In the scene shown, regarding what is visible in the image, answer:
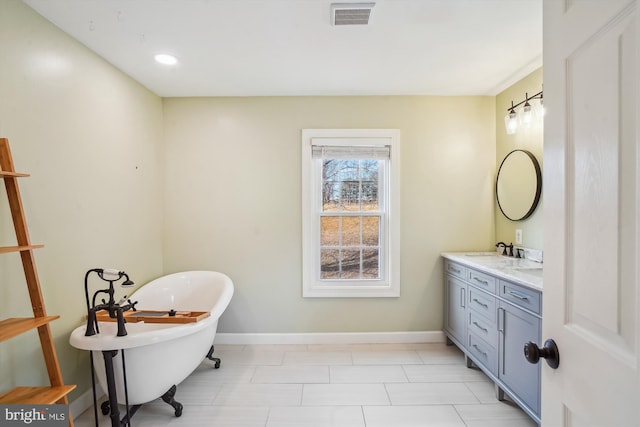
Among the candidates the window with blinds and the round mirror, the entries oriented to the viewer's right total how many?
0

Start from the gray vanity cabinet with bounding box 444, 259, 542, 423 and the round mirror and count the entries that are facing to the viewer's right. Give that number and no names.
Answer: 0

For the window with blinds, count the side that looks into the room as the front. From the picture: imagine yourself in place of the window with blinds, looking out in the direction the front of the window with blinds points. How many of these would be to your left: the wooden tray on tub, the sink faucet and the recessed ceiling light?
1

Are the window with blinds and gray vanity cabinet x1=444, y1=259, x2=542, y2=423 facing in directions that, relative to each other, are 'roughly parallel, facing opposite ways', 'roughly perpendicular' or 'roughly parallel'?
roughly perpendicular

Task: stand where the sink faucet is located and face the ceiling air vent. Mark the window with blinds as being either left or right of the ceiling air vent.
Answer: right

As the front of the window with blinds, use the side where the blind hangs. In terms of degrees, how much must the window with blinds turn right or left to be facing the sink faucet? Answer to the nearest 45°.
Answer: approximately 90° to its left

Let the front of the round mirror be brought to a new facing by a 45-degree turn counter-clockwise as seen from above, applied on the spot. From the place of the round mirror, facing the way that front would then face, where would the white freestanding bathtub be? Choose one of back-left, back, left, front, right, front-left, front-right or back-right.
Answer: front-right

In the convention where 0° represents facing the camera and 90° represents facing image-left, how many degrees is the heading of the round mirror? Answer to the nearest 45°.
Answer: approximately 45°

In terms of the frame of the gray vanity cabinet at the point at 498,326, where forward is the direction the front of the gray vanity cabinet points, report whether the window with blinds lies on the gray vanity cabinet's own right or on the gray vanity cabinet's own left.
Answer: on the gray vanity cabinet's own right

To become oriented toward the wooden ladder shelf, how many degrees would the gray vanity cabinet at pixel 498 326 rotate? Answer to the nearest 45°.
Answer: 0° — it already faces it

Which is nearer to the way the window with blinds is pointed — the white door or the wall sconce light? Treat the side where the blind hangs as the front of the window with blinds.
the white door

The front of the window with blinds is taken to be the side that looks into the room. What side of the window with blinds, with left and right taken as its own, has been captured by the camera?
front

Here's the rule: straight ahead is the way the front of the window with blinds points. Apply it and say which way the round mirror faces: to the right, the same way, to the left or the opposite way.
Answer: to the right

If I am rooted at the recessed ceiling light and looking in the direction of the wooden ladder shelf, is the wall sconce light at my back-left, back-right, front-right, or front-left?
back-left

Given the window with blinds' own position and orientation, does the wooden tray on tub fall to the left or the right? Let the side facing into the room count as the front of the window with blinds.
on its right

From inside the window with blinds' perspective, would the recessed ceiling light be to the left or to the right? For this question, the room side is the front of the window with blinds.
on its right
